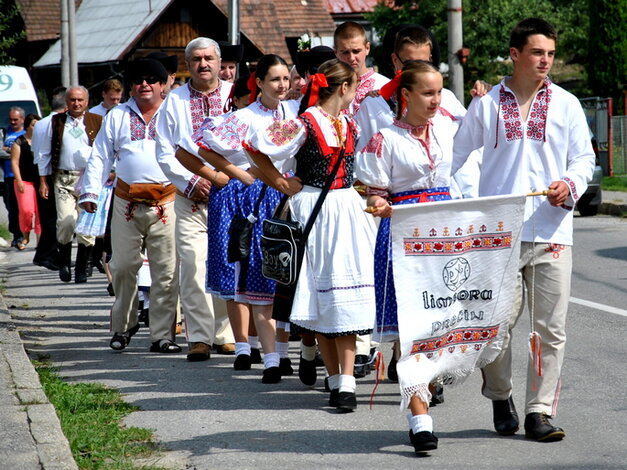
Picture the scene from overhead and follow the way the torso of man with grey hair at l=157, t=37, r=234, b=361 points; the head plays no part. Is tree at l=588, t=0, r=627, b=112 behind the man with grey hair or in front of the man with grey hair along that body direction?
behind

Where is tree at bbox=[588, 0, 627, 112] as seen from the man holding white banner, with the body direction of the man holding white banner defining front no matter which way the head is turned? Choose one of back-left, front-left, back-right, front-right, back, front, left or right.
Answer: back

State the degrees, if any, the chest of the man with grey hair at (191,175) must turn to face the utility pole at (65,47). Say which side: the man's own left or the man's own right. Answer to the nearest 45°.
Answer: approximately 180°

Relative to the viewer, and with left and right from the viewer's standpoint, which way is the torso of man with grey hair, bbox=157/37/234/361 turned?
facing the viewer

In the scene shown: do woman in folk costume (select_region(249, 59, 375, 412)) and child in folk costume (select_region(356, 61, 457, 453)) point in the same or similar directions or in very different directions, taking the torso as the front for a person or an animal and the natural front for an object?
same or similar directions

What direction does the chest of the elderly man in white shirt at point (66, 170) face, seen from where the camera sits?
toward the camera

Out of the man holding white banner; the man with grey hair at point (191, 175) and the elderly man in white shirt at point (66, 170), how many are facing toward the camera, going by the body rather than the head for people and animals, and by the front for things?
3

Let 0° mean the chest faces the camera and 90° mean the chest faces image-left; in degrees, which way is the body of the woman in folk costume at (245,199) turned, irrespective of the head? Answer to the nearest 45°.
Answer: approximately 315°

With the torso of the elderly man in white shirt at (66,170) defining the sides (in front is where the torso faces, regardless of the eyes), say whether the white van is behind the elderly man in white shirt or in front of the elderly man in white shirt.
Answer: behind

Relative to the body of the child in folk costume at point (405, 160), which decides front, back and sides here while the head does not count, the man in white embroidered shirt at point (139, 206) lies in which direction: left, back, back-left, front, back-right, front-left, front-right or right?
back

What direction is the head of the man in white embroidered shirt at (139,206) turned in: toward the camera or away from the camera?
toward the camera
